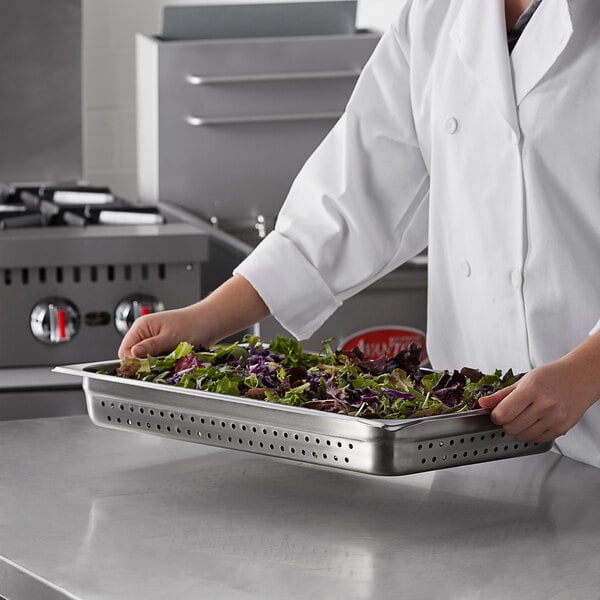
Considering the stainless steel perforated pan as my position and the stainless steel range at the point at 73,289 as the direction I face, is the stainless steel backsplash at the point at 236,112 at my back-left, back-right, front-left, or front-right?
front-right

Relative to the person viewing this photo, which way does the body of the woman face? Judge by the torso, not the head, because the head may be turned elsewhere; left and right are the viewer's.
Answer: facing the viewer and to the left of the viewer

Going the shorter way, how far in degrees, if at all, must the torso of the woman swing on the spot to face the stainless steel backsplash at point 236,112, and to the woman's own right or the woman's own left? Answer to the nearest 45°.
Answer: approximately 135° to the woman's own right

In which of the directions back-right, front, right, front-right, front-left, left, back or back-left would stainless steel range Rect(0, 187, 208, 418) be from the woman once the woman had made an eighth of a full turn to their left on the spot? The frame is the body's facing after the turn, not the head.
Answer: back-right
